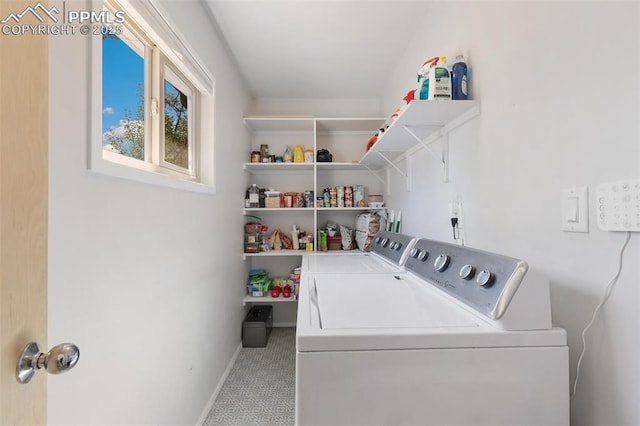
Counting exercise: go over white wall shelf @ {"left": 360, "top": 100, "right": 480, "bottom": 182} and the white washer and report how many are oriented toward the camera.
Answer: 0

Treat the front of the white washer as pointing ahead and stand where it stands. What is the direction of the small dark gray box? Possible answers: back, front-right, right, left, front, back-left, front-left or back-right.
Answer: front-right

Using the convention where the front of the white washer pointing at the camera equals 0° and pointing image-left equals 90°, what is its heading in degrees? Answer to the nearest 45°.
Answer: approximately 90°

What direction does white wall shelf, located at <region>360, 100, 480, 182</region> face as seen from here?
to the viewer's left

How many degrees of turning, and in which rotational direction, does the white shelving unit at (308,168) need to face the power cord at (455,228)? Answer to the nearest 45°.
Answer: approximately 45° to its left
